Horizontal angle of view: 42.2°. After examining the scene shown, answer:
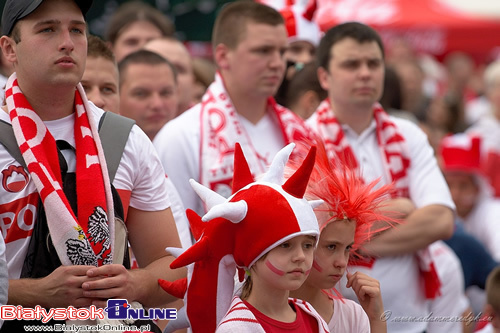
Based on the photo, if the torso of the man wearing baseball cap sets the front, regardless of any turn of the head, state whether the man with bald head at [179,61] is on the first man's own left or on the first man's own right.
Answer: on the first man's own left

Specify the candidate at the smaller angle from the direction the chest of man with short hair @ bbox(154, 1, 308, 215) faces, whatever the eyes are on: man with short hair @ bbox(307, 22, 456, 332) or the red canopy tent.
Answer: the man with short hair

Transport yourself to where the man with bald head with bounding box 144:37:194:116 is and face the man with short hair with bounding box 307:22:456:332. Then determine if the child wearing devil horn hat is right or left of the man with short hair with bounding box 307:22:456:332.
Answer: right

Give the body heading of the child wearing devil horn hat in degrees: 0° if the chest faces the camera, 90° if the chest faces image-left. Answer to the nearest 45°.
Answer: approximately 315°

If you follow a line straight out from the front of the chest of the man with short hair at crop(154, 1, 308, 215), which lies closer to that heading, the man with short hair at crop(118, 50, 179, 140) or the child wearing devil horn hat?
the child wearing devil horn hat

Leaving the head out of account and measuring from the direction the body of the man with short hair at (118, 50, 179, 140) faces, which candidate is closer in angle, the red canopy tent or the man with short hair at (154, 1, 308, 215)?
the man with short hair

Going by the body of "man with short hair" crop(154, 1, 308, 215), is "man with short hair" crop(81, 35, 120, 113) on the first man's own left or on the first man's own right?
on the first man's own right
